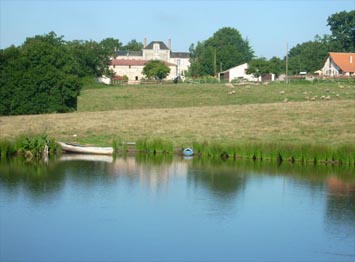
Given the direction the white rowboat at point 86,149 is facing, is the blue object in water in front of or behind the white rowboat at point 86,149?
behind

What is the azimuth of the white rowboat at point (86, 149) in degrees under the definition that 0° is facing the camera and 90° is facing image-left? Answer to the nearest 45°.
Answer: approximately 90°
